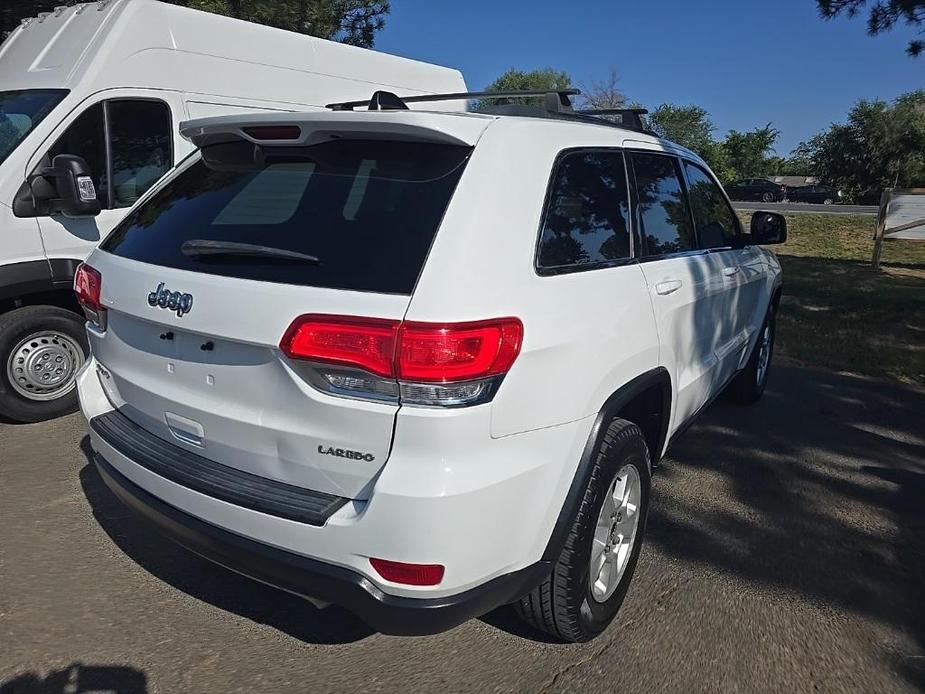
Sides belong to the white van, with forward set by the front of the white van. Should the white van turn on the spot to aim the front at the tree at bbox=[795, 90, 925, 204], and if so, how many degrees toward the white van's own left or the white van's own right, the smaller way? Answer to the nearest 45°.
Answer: approximately 180°

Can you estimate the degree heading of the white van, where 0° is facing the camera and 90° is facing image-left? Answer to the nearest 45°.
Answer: approximately 45°

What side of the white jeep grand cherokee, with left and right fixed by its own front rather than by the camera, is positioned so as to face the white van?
left

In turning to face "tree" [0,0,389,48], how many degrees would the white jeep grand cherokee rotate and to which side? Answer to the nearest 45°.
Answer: approximately 45° to its left

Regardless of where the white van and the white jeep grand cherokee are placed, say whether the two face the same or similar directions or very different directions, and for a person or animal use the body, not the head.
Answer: very different directions

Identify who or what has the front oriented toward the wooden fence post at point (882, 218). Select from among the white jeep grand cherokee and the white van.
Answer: the white jeep grand cherokee

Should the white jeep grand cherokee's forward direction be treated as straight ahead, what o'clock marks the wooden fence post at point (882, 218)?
The wooden fence post is roughly at 12 o'clock from the white jeep grand cherokee.

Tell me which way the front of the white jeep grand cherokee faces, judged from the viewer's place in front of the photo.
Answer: facing away from the viewer and to the right of the viewer

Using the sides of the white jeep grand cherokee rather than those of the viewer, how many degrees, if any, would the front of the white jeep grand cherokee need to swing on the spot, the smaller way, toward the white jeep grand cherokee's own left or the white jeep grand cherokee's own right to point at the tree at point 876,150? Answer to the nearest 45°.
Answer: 0° — it already faces it

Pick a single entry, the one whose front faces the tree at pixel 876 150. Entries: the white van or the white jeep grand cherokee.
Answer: the white jeep grand cherokee
